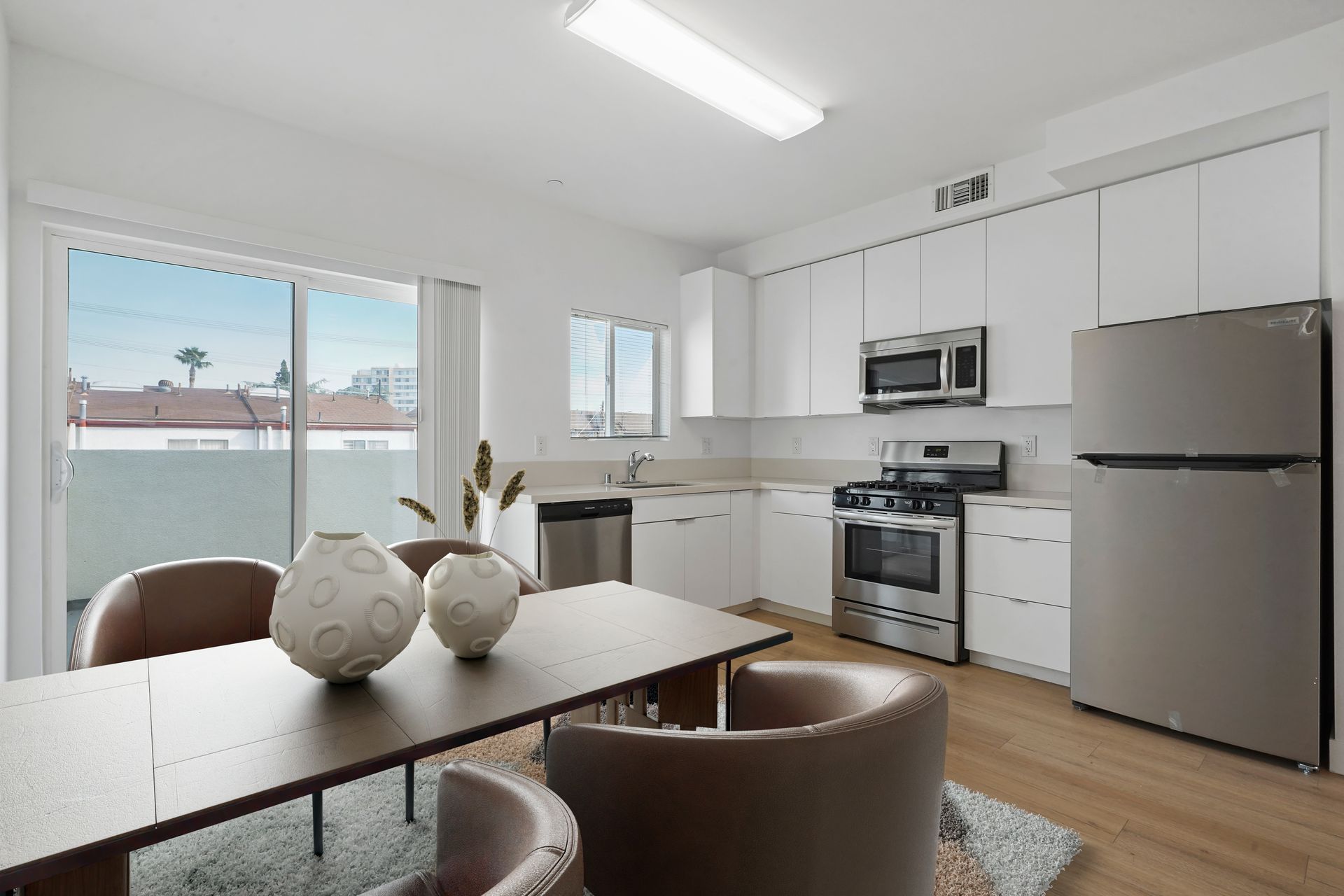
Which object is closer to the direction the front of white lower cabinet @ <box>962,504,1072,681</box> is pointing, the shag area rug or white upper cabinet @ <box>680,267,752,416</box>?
the shag area rug

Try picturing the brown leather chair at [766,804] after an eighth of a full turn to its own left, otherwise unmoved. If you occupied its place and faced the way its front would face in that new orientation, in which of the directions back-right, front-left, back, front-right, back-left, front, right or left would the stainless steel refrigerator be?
back-right

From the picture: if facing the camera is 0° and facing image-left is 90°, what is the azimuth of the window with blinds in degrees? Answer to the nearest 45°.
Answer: approximately 315°

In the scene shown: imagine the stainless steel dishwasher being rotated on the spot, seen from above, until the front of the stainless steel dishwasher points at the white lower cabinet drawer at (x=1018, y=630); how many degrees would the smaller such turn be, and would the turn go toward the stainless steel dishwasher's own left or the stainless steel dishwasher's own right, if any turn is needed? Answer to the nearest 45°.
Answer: approximately 45° to the stainless steel dishwasher's own left

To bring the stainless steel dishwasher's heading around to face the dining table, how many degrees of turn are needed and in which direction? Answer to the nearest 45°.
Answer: approximately 45° to its right

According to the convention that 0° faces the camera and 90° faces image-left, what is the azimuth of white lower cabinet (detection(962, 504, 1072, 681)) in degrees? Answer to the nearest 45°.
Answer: approximately 45°

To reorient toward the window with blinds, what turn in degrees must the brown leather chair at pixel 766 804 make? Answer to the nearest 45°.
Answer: approximately 45° to its right

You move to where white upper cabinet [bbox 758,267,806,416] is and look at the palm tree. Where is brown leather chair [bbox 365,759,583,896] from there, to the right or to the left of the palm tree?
left

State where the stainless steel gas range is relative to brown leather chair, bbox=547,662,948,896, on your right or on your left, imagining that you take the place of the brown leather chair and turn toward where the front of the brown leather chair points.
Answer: on your right

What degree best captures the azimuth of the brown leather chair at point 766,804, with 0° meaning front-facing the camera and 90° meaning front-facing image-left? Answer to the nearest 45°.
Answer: approximately 135°

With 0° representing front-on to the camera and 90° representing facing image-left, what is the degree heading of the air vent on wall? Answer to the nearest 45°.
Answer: approximately 45°
